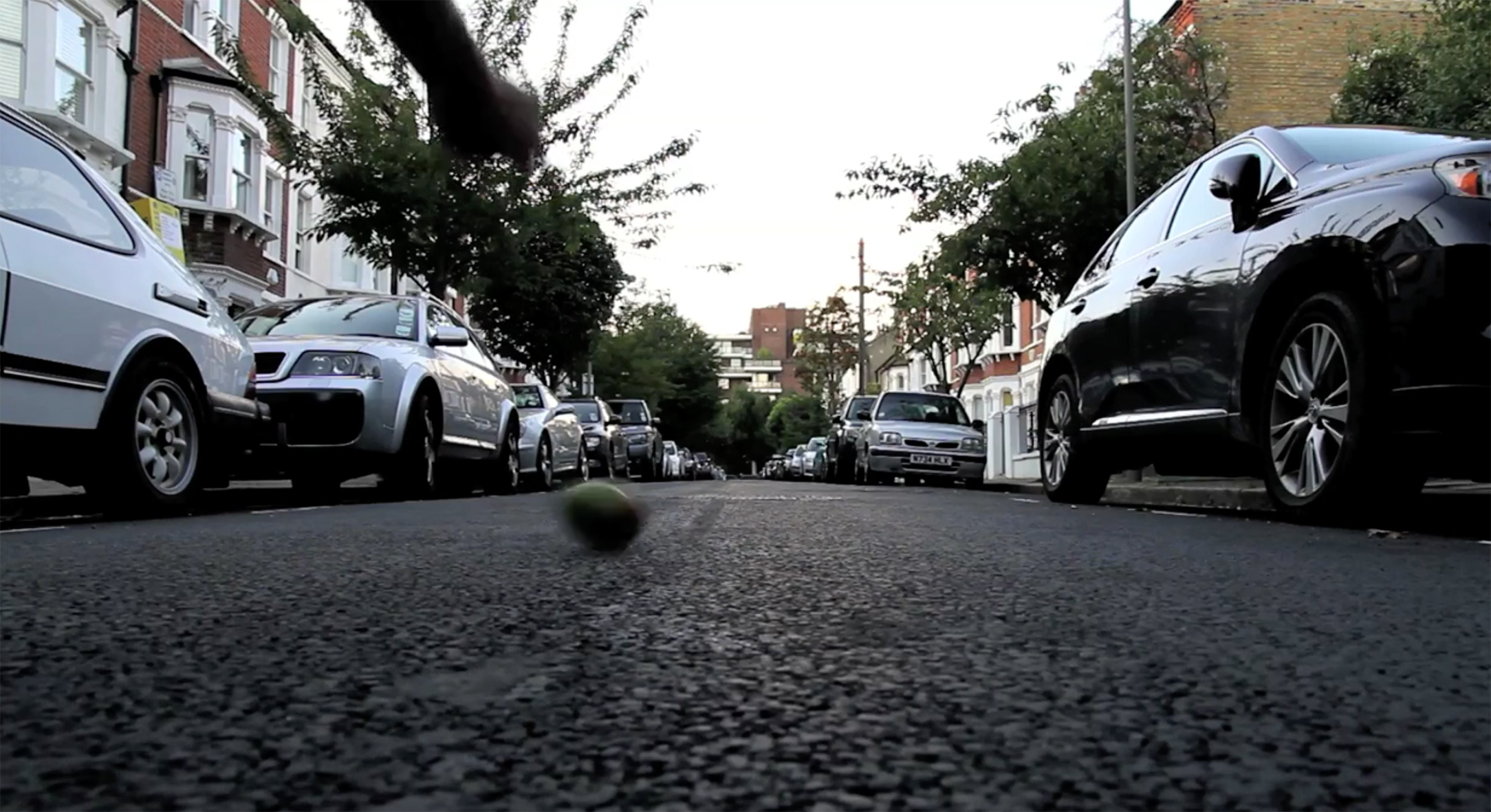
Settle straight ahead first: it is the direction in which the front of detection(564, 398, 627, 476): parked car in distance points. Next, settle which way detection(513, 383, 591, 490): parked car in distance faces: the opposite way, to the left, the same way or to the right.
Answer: the same way

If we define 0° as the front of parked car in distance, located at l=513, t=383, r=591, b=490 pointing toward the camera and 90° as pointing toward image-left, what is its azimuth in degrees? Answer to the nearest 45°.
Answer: approximately 45°

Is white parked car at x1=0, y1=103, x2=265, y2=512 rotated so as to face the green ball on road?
no

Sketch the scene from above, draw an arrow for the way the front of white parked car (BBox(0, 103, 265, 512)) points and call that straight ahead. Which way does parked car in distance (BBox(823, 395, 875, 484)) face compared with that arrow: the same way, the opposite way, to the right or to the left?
the same way

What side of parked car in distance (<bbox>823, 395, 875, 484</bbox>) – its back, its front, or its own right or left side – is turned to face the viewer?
front

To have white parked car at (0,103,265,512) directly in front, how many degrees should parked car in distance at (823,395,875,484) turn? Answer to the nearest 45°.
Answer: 0° — it already faces it

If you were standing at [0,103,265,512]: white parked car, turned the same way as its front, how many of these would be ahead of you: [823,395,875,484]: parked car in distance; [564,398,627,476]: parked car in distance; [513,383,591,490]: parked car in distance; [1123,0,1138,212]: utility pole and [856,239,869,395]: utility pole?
0

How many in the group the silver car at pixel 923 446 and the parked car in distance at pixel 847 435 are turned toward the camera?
2

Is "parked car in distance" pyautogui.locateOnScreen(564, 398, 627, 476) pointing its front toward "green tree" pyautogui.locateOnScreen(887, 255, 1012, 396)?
no

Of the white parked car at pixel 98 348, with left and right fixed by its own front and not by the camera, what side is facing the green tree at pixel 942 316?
back

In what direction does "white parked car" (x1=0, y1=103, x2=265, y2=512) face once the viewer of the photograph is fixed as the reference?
facing the viewer and to the left of the viewer

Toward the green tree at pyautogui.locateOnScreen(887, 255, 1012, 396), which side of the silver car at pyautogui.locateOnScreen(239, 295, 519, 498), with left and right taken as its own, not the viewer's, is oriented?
back

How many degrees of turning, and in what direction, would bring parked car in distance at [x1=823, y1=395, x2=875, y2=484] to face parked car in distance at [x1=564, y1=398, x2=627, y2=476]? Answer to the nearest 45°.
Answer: approximately 90° to its right

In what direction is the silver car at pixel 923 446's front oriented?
toward the camera

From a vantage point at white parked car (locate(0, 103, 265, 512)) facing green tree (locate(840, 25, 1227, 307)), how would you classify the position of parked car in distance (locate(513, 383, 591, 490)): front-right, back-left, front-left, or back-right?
front-left

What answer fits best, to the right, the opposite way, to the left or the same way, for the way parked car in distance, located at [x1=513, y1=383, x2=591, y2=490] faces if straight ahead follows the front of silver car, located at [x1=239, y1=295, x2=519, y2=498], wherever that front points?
the same way
